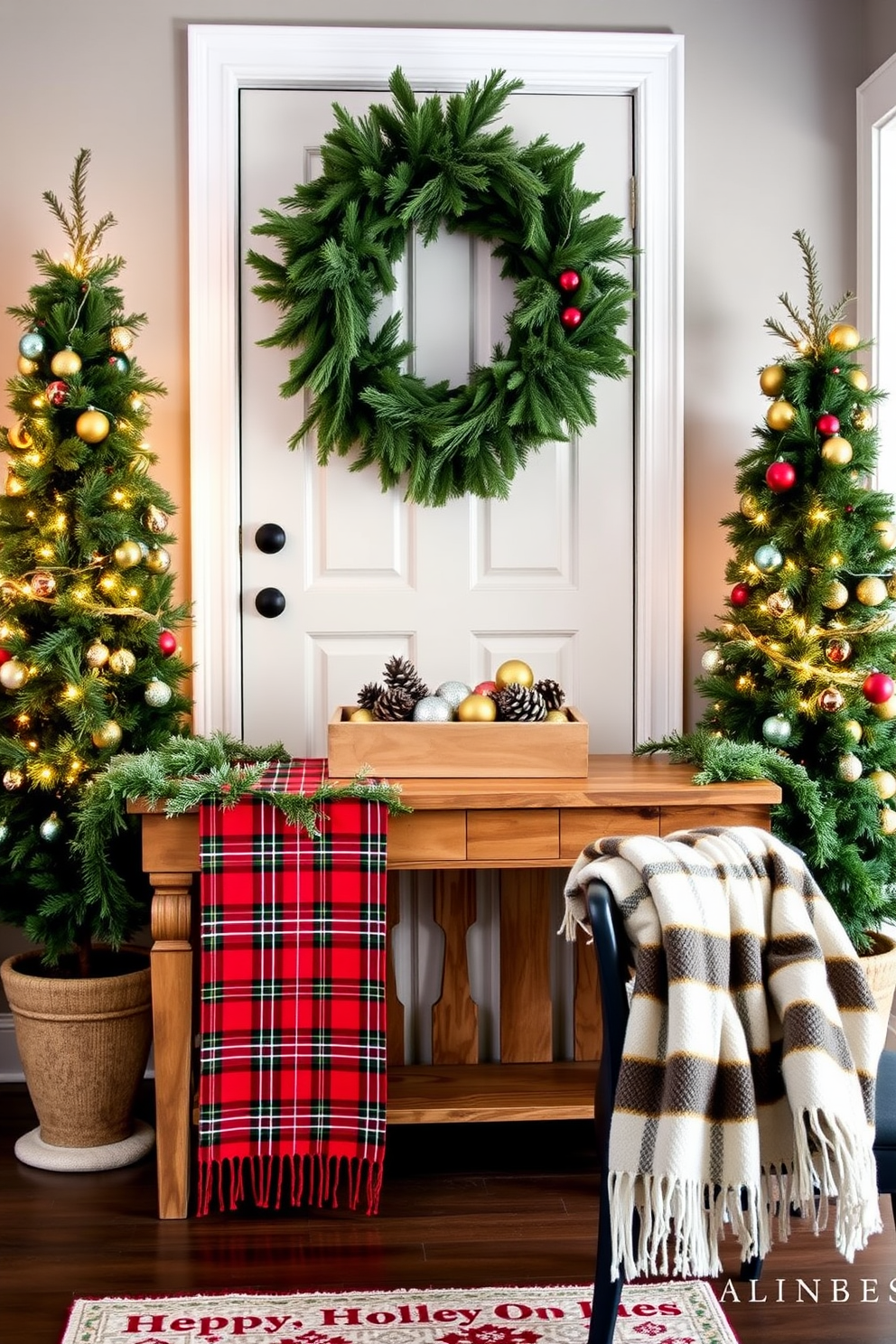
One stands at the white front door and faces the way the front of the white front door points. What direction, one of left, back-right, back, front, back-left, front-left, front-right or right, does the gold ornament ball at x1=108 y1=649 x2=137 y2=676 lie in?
front-right

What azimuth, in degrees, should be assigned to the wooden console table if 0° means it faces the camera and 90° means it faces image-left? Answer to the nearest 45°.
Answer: approximately 0°
